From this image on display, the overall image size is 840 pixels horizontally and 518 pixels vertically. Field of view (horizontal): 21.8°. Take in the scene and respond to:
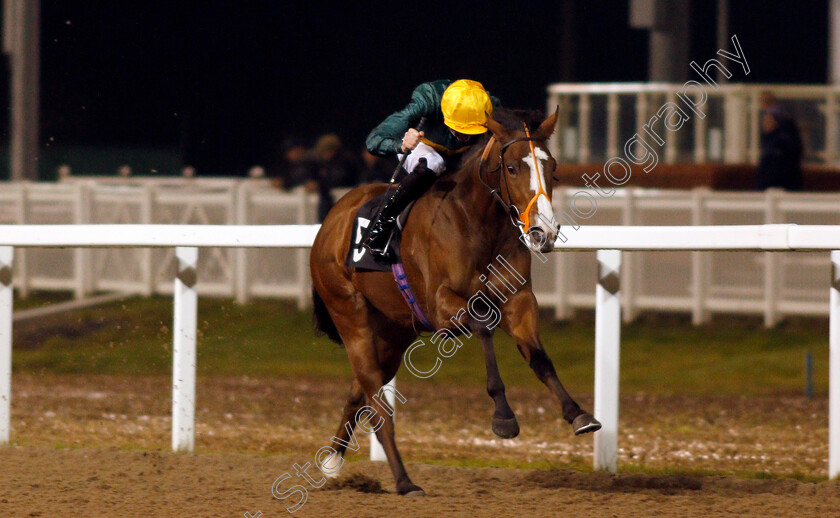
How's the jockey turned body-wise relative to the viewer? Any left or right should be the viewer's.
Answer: facing the viewer and to the right of the viewer

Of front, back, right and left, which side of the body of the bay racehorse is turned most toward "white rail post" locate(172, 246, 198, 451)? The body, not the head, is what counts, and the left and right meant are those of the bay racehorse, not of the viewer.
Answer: back

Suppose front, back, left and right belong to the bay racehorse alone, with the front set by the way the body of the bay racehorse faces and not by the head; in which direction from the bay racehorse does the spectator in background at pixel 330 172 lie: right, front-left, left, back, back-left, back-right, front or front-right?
back-left

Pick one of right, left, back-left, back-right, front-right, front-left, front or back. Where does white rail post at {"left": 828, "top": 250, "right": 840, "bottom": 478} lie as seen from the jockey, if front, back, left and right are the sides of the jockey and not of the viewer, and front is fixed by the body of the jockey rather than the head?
front-left

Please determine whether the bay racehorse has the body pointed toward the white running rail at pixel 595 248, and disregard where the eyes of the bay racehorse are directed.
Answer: no

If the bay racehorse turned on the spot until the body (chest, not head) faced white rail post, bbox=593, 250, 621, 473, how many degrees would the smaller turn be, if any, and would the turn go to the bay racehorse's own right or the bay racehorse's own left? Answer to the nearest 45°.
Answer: approximately 90° to the bay racehorse's own left

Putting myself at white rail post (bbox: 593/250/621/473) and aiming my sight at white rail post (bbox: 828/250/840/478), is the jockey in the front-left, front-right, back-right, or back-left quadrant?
back-right

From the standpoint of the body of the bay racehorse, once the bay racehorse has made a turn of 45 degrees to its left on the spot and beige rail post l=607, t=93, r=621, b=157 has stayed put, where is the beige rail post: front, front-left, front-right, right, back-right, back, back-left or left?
left

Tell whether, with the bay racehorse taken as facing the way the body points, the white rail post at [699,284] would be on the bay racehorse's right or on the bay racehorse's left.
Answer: on the bay racehorse's left

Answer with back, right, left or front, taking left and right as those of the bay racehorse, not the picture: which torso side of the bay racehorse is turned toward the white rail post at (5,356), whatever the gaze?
back

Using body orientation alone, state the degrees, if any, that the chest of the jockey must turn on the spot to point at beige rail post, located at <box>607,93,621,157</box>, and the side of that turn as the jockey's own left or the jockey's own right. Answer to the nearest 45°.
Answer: approximately 135° to the jockey's own left

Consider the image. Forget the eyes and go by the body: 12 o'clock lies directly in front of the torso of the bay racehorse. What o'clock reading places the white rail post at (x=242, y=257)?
The white rail post is roughly at 7 o'clock from the bay racehorse.

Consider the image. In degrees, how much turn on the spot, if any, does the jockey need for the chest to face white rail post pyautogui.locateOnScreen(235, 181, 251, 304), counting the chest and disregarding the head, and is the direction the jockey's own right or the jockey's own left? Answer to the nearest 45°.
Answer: approximately 135° to the jockey's own left

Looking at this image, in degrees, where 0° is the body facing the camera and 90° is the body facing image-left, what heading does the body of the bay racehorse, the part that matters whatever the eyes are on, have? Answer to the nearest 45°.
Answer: approximately 315°

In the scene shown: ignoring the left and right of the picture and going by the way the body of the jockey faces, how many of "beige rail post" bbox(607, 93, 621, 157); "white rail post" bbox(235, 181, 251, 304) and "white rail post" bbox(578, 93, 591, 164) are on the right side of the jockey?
0
